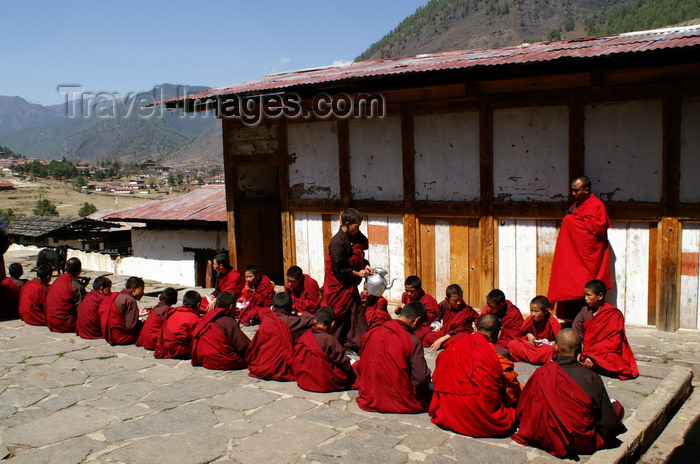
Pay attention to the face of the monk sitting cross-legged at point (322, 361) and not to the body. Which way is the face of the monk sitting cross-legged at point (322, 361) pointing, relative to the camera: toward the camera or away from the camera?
away from the camera

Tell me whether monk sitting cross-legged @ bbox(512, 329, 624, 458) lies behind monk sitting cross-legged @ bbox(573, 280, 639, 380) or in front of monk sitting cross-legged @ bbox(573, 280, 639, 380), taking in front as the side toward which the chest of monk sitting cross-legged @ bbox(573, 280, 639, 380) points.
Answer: in front

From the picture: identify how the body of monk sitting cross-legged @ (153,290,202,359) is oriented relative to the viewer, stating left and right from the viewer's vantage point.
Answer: facing away from the viewer and to the right of the viewer

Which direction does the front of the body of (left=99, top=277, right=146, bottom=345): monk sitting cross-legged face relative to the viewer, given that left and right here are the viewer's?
facing away from the viewer and to the right of the viewer

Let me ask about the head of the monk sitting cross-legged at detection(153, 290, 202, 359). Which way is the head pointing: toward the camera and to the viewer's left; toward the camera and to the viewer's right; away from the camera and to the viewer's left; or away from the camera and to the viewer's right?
away from the camera and to the viewer's right

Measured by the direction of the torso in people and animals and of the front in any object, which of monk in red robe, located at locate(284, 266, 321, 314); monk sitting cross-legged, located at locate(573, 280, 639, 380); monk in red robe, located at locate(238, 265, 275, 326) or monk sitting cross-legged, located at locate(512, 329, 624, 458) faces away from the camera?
monk sitting cross-legged, located at locate(512, 329, 624, 458)

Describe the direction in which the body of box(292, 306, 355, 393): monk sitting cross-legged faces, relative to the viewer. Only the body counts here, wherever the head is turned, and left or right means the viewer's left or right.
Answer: facing away from the viewer and to the right of the viewer

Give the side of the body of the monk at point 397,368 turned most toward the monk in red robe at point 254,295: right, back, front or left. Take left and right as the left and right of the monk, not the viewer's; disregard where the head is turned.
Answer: left

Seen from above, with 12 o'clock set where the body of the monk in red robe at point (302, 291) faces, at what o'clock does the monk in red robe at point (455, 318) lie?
the monk in red robe at point (455, 318) is roughly at 9 o'clock from the monk in red robe at point (302, 291).

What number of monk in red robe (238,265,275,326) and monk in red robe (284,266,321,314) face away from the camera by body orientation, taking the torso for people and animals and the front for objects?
0

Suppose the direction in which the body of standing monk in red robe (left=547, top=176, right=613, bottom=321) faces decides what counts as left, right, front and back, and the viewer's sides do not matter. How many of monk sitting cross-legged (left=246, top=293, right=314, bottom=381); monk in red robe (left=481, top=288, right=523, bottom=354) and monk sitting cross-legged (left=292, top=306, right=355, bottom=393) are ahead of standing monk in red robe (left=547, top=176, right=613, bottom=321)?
3

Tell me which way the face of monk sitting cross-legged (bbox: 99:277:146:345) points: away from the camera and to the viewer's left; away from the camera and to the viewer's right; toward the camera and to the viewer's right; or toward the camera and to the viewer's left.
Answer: away from the camera and to the viewer's right

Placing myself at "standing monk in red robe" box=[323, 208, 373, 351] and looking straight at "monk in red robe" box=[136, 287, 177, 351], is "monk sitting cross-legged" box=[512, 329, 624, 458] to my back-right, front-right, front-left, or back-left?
back-left

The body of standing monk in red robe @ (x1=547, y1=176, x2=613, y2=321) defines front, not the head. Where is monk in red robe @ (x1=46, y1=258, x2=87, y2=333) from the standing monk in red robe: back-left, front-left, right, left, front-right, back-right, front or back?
front-right
